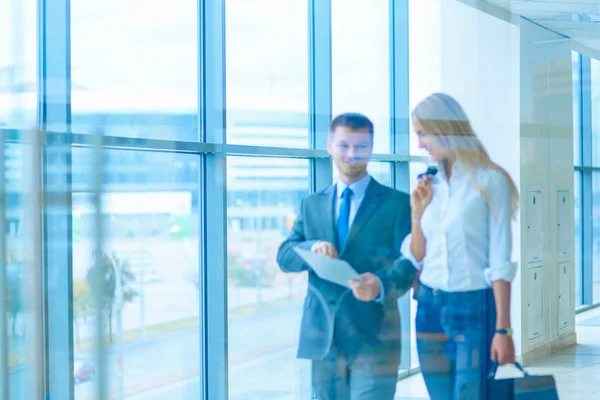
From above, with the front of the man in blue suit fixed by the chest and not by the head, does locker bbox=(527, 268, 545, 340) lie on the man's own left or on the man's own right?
on the man's own left

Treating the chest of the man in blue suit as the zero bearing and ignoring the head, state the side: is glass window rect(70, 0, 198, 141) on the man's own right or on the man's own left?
on the man's own right

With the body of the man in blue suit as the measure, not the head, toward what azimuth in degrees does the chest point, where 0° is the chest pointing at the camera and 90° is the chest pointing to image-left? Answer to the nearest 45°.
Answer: approximately 0°

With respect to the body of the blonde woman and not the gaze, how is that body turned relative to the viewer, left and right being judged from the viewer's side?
facing the viewer and to the left of the viewer

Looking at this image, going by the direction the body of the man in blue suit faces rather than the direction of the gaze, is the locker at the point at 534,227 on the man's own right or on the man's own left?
on the man's own left
